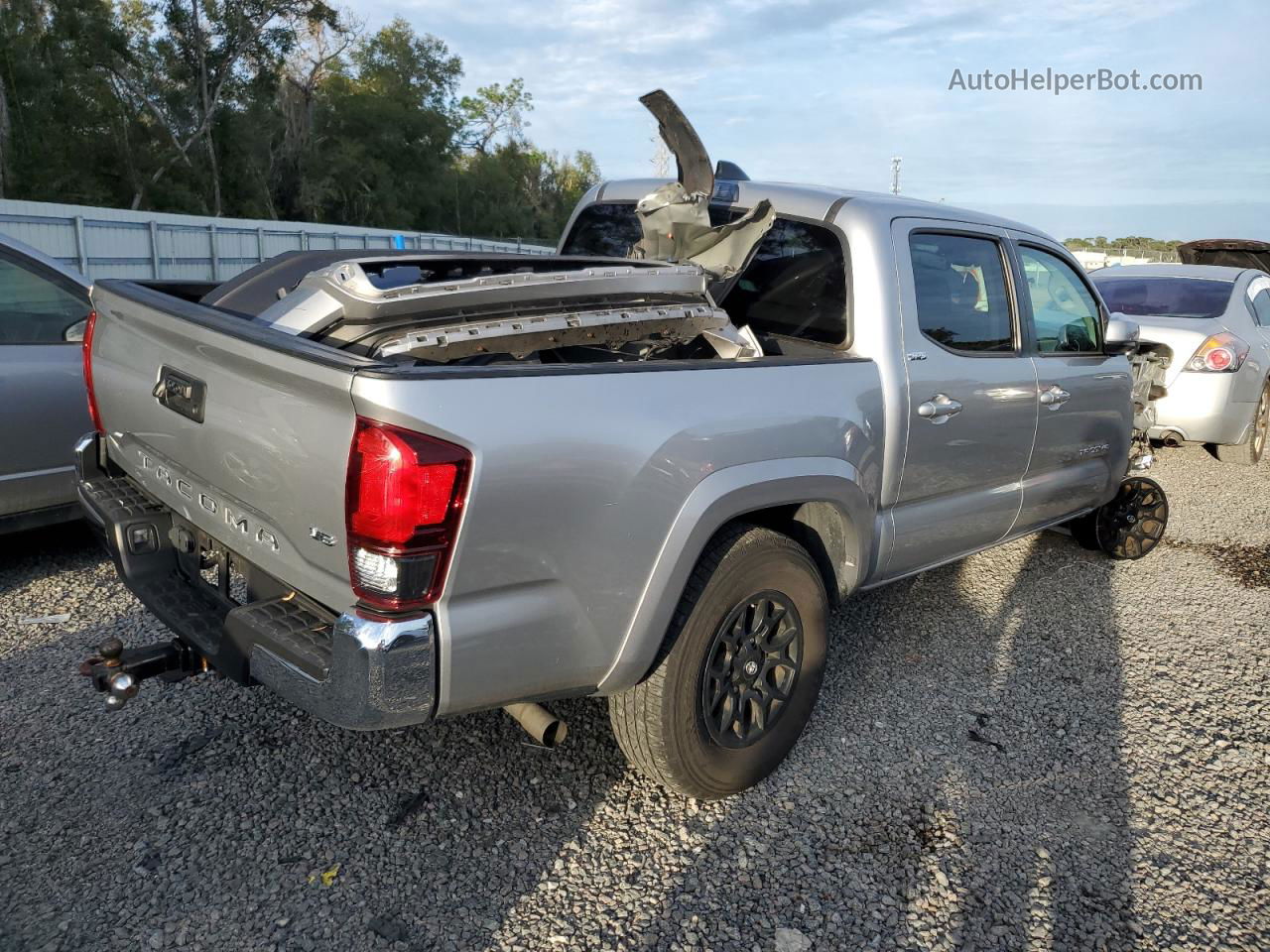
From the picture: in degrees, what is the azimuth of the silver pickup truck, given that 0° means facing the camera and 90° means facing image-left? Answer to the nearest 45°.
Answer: approximately 225°

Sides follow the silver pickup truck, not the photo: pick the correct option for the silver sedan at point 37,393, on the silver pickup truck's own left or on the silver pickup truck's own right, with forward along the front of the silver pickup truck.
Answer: on the silver pickup truck's own left

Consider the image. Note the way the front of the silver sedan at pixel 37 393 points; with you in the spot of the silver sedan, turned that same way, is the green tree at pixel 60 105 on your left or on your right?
on your left

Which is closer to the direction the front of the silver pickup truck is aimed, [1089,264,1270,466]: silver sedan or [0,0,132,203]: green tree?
the silver sedan

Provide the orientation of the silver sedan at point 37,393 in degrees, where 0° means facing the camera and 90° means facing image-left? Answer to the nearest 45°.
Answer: approximately 270°

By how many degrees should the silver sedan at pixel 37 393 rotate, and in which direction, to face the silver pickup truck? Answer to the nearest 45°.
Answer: approximately 45° to its right

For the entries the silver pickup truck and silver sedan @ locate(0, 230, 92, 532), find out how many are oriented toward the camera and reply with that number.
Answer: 0

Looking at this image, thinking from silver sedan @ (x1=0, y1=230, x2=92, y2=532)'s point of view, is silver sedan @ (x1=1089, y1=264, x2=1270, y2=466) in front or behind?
in front

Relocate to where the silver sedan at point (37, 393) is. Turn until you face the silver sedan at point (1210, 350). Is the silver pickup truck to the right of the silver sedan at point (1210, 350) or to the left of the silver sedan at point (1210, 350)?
right

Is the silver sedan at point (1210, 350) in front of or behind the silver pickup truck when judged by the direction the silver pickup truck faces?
in front

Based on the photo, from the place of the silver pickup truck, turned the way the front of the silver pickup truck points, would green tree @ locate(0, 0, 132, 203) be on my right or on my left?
on my left
